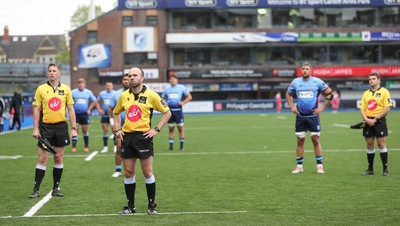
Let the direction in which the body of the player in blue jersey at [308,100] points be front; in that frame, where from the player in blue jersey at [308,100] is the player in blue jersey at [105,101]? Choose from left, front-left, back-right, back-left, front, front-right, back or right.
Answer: back-right

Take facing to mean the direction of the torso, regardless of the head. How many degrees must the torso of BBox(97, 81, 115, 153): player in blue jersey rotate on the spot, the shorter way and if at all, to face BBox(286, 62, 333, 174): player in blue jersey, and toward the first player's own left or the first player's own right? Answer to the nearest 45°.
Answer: approximately 45° to the first player's own left

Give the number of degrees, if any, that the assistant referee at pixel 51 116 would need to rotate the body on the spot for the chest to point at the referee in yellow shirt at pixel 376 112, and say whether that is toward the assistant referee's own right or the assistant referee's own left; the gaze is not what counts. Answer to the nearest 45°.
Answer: approximately 90° to the assistant referee's own left

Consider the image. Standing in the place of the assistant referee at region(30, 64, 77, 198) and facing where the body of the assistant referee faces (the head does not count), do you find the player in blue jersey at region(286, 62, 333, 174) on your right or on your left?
on your left

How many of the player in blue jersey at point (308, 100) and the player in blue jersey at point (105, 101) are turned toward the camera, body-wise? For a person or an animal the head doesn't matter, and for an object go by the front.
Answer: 2

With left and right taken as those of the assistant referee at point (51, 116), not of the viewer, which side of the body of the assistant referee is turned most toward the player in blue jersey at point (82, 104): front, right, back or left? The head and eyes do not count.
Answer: back

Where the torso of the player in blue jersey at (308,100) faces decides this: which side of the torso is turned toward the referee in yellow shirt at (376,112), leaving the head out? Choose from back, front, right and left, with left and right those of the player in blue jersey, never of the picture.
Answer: left
